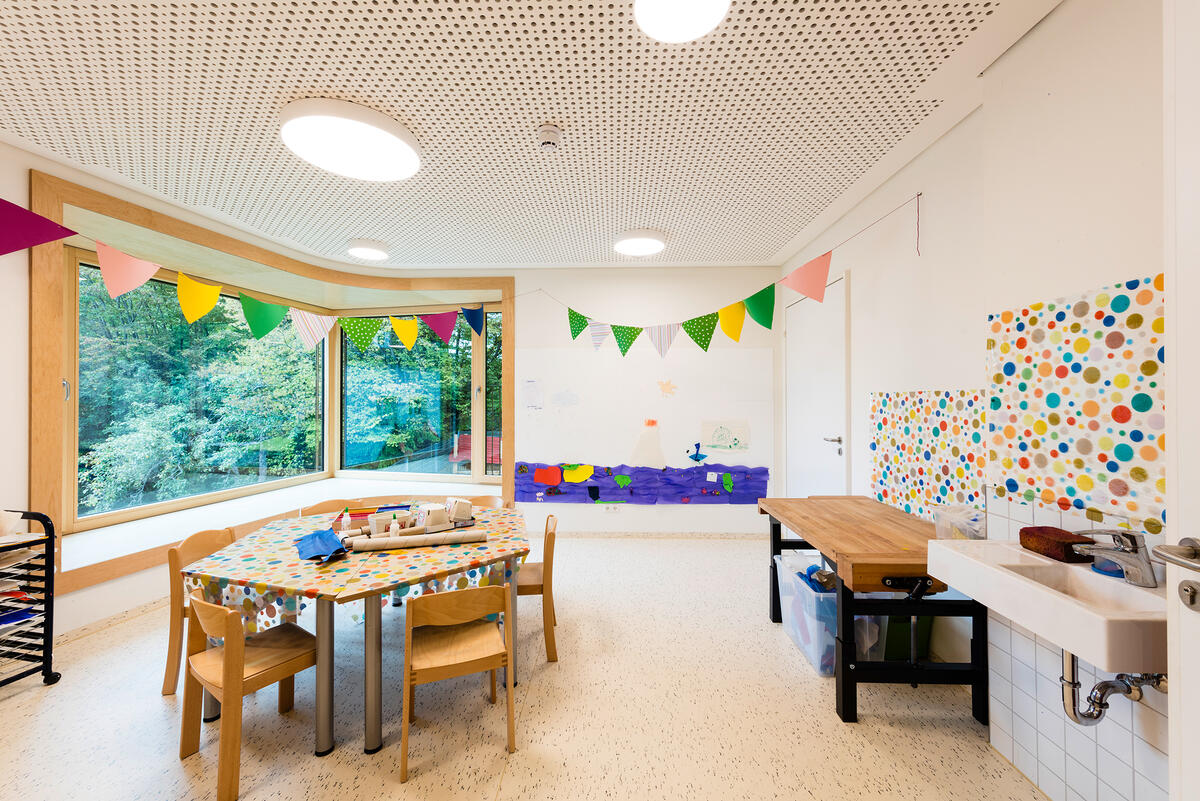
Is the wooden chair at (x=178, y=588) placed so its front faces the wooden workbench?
yes

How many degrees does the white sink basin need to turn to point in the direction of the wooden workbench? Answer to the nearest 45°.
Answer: approximately 90° to its right

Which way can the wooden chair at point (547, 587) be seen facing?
to the viewer's left

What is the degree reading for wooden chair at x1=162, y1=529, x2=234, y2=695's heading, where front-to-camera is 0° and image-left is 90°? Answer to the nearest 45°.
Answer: approximately 315°

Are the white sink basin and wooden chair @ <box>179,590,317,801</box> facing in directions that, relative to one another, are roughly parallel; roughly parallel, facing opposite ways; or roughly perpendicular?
roughly perpendicular

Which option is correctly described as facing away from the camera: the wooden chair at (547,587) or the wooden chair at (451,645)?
the wooden chair at (451,645)

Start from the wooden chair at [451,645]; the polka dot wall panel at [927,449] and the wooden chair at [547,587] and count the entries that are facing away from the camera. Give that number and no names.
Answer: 1

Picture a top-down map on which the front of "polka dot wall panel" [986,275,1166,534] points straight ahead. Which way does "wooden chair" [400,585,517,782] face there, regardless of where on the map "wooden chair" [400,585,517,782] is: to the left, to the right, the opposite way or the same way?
to the right

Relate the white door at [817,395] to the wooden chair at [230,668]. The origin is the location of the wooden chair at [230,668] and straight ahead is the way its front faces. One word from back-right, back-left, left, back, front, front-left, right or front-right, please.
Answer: front-right

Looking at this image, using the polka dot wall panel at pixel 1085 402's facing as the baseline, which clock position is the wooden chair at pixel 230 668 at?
The wooden chair is roughly at 12 o'clock from the polka dot wall panel.

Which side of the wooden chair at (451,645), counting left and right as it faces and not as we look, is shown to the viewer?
back

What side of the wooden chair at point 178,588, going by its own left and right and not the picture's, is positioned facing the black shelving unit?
back

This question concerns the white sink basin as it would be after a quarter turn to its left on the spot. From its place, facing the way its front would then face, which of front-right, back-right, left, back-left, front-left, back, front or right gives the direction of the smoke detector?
back-right

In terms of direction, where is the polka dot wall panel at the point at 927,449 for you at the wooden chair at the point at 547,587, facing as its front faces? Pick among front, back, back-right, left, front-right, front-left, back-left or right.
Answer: back

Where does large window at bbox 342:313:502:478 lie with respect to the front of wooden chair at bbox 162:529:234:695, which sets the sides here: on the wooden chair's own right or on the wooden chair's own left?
on the wooden chair's own left

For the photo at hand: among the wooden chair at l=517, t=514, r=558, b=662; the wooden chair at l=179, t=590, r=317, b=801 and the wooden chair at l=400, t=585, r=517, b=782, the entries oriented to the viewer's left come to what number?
1

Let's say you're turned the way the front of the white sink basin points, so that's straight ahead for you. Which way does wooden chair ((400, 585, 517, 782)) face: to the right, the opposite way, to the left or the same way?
to the right
